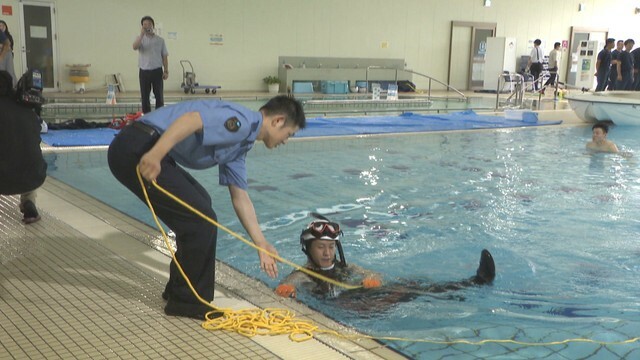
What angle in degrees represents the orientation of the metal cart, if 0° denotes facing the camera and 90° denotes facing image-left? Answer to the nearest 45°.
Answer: approximately 270°

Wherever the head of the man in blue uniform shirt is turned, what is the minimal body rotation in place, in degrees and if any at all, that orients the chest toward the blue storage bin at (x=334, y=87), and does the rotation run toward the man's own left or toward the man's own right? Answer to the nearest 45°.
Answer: approximately 90° to the man's own left

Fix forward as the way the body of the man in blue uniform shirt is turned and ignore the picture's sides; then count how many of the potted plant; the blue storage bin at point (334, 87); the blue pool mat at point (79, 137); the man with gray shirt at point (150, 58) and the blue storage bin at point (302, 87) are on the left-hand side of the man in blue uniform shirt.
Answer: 5

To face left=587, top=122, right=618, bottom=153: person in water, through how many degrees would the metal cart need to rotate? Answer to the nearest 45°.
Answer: approximately 45° to its right

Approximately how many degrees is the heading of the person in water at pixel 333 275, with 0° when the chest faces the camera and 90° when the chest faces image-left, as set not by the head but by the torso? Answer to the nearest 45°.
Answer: approximately 0°

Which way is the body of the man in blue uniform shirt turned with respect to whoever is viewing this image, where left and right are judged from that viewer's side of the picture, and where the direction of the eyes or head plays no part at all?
facing to the right of the viewer

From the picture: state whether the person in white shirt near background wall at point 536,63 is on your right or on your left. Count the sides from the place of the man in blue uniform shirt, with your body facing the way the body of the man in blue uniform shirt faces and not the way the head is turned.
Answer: on your left

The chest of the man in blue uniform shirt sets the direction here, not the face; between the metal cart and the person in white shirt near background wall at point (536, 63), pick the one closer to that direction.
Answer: the person in white shirt near background wall

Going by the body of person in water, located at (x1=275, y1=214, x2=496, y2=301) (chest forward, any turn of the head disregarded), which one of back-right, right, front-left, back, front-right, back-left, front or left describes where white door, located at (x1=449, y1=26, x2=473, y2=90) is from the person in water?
back

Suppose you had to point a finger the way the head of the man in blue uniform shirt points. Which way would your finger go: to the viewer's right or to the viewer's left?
to the viewer's right

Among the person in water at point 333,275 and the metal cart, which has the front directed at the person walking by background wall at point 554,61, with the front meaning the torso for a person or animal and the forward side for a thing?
the metal cart

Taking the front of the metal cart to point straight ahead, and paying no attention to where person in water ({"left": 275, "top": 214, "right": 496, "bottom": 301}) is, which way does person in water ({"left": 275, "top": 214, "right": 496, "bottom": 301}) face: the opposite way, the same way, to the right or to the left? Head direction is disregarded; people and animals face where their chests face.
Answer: to the right

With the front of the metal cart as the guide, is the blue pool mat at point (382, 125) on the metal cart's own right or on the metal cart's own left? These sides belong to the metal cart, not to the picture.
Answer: on the metal cart's own right

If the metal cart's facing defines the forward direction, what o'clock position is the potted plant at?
The potted plant is roughly at 11 o'clock from the metal cart.

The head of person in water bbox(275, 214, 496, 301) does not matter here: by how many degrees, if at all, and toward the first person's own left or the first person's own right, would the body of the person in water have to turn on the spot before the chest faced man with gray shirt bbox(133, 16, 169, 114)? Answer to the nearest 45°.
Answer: approximately 135° to the first person's own right

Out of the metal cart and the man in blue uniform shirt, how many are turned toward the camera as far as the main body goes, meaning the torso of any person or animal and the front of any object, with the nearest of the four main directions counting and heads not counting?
0
